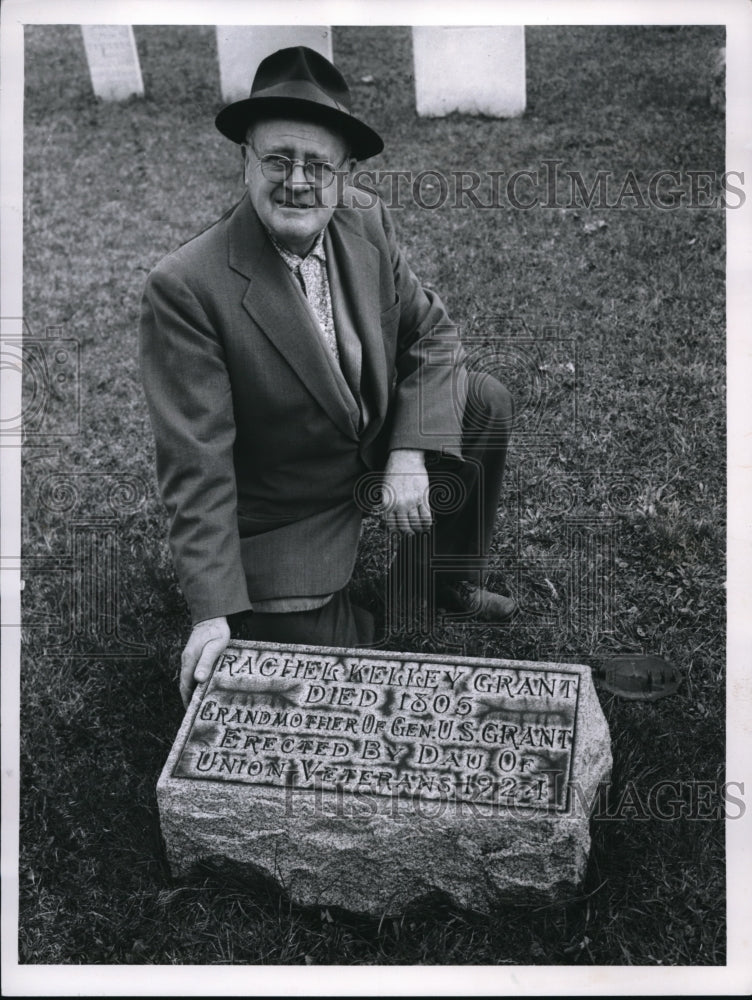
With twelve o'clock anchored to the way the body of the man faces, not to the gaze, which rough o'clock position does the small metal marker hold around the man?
The small metal marker is roughly at 10 o'clock from the man.

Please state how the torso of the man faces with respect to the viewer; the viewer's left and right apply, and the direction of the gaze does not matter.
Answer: facing the viewer and to the right of the viewer

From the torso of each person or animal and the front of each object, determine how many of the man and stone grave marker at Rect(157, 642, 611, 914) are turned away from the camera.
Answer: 0

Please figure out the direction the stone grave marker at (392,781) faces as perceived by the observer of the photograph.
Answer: facing the viewer

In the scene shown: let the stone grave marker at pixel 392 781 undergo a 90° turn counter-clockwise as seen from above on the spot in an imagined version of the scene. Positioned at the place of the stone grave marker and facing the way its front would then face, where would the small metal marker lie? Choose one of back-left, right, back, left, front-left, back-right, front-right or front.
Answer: front-left

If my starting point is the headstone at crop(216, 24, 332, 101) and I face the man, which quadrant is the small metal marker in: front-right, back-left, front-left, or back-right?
front-left

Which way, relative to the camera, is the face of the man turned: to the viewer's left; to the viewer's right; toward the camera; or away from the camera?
toward the camera

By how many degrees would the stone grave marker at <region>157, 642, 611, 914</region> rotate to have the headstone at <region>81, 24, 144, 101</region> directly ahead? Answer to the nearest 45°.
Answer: approximately 135° to its right

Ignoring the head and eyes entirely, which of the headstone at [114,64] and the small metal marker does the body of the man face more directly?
the small metal marker
